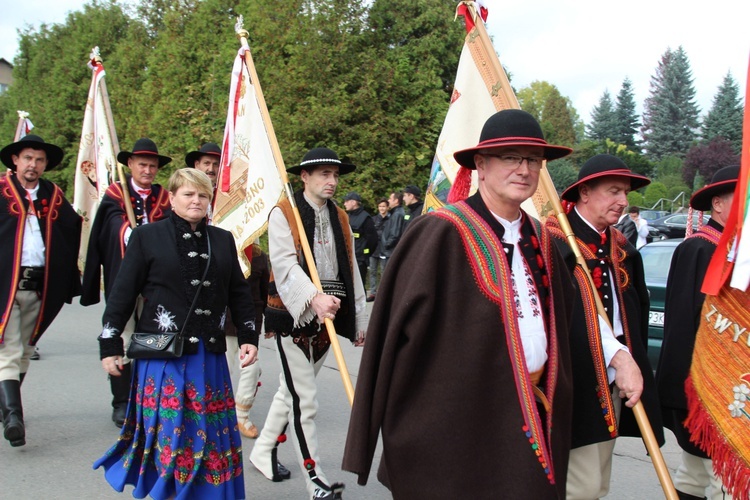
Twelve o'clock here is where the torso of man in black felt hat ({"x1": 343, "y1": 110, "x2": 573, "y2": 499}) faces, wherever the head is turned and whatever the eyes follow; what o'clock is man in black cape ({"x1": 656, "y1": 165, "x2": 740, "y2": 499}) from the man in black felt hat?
The man in black cape is roughly at 9 o'clock from the man in black felt hat.

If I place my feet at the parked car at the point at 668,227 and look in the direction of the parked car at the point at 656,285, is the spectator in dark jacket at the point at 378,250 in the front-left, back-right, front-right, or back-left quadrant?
front-right

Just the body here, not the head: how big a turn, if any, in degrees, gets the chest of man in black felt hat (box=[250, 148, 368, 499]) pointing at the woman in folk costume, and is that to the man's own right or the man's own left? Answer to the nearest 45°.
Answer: approximately 90° to the man's own right

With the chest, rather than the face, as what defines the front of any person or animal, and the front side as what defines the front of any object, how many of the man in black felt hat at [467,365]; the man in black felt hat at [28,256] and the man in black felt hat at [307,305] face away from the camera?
0

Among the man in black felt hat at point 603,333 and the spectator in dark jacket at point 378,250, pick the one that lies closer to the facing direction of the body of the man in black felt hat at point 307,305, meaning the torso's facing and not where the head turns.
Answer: the man in black felt hat

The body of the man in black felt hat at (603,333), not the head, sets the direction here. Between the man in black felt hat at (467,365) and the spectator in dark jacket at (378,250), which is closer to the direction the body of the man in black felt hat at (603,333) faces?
the man in black felt hat

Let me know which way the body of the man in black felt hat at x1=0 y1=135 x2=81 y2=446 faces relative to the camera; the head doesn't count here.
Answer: toward the camera

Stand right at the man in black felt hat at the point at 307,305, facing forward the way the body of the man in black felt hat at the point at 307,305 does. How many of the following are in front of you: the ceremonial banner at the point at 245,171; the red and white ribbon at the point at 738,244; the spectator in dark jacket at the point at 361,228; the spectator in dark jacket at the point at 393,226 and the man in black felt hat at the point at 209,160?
1

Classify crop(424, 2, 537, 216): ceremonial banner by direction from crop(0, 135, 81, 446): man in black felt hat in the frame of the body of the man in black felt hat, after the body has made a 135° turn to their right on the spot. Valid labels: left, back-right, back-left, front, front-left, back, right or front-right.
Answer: back

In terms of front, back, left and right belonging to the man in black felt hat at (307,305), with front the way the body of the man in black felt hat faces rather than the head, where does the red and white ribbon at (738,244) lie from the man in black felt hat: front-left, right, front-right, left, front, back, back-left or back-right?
front
